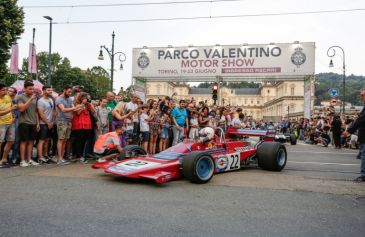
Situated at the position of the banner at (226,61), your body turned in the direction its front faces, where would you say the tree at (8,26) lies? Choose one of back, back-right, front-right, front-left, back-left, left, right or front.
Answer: right

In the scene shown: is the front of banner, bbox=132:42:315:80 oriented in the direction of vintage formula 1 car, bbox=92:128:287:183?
yes

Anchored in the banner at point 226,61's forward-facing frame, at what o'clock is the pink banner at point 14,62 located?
The pink banner is roughly at 2 o'clock from the banner.

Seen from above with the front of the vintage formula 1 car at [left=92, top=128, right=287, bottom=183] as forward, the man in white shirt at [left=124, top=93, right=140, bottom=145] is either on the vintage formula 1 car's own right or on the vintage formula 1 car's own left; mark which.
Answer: on the vintage formula 1 car's own right

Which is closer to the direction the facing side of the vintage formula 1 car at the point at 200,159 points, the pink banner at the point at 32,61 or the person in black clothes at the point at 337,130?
the pink banner

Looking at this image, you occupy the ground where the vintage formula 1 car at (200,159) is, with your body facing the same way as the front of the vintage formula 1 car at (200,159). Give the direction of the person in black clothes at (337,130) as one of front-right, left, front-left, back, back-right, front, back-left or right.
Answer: back
